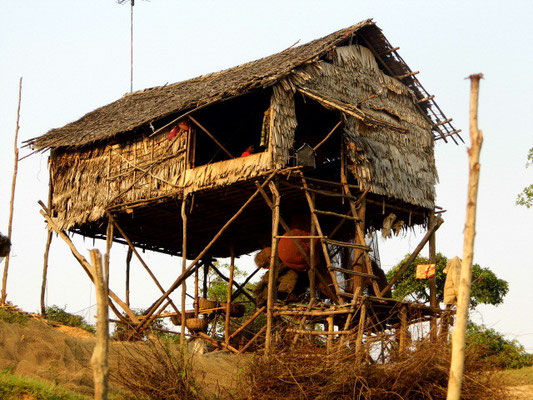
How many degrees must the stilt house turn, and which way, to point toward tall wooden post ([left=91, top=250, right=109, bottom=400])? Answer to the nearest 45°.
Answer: approximately 45° to its right
